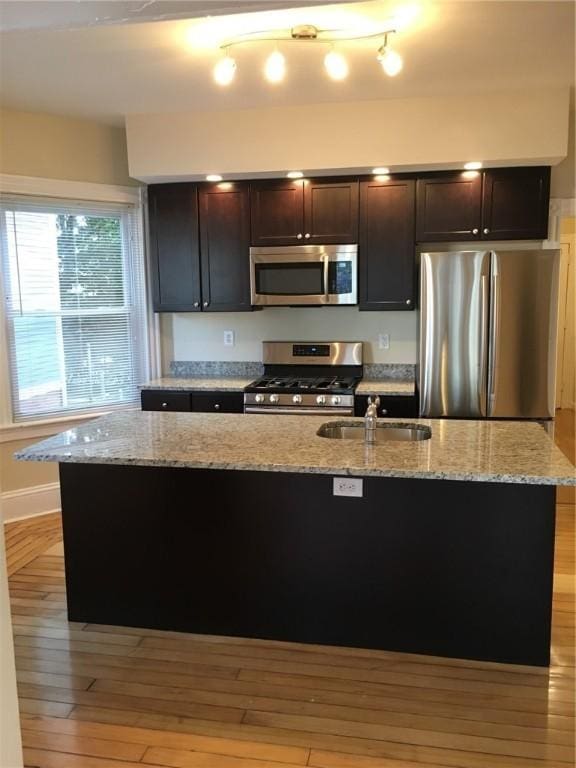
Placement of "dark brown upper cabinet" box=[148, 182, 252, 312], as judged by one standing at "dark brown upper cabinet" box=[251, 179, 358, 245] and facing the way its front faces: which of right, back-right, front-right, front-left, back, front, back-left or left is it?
right

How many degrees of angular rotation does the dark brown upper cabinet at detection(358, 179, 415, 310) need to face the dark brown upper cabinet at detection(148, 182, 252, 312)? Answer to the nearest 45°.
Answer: approximately 90° to its right

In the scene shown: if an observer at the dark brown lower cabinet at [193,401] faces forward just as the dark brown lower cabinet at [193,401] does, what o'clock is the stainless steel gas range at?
The stainless steel gas range is roughly at 9 o'clock from the dark brown lower cabinet.

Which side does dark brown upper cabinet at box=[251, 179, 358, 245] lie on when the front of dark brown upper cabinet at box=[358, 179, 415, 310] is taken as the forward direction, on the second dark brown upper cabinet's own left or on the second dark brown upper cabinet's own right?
on the second dark brown upper cabinet's own right

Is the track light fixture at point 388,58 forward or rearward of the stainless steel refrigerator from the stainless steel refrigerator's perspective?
forward

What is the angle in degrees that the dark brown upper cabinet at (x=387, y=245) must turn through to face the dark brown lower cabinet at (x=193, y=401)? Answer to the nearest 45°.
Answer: approximately 90° to its right

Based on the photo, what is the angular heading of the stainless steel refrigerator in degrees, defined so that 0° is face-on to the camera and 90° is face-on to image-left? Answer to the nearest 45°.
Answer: approximately 0°

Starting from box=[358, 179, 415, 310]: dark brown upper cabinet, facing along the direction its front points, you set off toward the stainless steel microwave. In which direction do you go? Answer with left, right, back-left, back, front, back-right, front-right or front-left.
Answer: right

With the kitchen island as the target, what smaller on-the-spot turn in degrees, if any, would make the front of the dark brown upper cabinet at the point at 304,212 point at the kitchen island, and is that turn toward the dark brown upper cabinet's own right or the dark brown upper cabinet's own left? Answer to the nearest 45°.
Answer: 0° — it already faces it

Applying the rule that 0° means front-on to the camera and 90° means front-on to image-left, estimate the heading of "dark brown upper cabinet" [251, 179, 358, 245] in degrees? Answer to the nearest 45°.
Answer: approximately 0°

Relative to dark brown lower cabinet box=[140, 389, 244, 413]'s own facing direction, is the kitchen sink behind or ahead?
ahead
